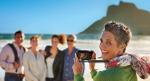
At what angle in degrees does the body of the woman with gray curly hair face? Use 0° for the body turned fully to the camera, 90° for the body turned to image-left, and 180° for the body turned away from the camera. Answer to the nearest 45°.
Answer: approximately 90°

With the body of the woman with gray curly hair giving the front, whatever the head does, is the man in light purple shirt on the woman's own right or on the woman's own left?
on the woman's own right

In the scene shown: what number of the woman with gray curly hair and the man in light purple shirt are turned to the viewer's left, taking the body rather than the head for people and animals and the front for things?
1

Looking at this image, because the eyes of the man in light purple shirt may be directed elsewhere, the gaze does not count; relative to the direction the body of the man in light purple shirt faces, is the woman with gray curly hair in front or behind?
in front

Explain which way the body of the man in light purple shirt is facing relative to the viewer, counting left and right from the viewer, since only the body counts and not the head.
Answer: facing the viewer and to the right of the viewer
